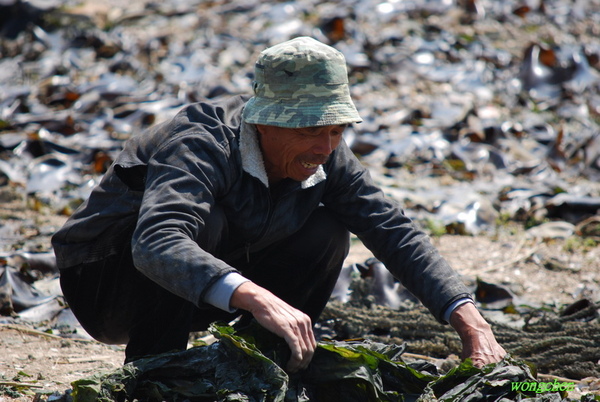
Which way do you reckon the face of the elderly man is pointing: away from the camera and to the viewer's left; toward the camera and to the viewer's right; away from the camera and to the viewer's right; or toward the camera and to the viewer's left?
toward the camera and to the viewer's right

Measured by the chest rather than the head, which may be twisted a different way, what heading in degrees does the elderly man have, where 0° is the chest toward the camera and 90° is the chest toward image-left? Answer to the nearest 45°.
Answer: approximately 315°

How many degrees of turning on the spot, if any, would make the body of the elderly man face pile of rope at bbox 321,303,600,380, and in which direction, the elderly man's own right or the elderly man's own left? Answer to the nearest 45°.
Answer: approximately 45° to the elderly man's own left
